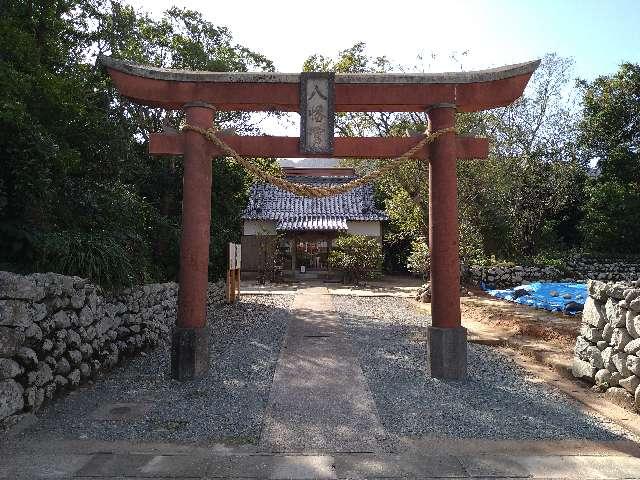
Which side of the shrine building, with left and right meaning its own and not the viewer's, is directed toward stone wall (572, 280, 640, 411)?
front

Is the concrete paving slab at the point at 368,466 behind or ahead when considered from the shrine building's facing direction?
ahead

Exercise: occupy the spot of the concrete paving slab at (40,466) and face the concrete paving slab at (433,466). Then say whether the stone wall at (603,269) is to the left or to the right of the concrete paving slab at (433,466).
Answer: left

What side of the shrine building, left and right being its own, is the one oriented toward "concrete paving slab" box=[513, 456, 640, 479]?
front

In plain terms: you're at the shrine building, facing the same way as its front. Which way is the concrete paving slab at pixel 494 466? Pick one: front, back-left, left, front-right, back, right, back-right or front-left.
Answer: front

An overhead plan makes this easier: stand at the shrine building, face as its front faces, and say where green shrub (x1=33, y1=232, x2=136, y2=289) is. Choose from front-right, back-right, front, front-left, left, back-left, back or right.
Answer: front

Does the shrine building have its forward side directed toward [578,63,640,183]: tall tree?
no

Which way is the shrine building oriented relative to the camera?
toward the camera

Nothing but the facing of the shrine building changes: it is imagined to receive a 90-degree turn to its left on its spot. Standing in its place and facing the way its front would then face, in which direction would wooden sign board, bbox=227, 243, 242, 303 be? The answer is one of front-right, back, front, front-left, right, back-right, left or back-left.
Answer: right

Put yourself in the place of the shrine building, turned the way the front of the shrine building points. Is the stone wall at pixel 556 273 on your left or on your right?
on your left

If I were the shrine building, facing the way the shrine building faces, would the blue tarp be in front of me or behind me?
in front

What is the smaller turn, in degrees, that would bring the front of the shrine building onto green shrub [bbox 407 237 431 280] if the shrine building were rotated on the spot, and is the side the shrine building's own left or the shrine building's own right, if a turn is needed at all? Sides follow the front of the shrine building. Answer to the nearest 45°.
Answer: approximately 45° to the shrine building's own left

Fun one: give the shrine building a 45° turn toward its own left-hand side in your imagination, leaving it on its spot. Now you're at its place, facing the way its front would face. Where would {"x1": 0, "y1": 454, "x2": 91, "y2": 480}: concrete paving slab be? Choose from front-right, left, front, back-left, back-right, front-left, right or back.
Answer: front-right
